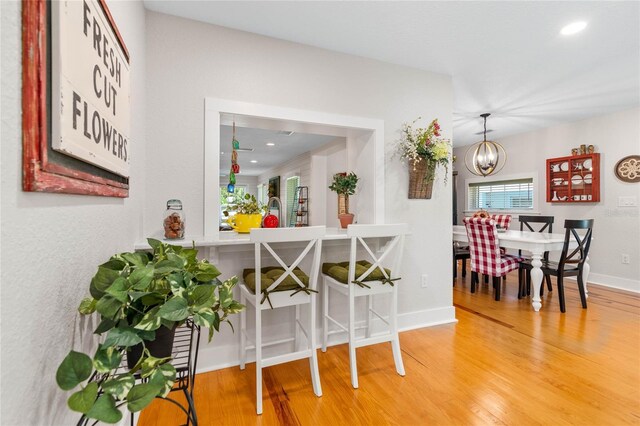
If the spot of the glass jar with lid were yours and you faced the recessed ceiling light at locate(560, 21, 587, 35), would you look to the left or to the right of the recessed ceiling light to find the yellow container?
left

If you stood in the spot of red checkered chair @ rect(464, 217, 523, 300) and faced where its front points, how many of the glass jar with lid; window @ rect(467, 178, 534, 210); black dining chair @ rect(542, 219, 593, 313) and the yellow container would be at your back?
2

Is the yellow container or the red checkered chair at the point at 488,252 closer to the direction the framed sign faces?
the red checkered chair

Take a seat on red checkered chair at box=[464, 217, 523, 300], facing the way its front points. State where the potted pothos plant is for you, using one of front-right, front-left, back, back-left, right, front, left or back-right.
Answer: back-right

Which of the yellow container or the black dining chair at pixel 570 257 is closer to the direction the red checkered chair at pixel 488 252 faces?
the black dining chair

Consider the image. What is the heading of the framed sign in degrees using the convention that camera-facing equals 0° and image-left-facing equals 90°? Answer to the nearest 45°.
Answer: approximately 315°

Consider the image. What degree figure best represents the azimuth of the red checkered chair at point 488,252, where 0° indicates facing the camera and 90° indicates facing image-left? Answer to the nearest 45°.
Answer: approximately 225°
